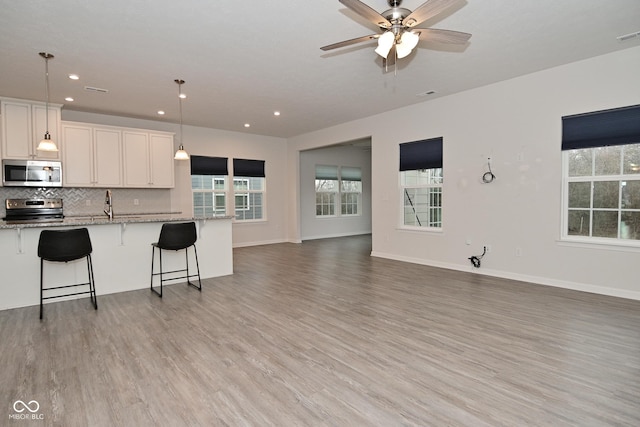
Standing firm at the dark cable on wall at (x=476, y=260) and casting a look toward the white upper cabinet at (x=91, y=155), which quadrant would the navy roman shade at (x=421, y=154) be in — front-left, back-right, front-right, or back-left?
front-right

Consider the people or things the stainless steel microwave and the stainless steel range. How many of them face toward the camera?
2

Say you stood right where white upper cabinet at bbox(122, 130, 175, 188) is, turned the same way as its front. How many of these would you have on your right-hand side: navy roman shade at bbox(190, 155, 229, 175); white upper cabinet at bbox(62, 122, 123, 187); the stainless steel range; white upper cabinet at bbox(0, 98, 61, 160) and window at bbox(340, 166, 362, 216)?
3

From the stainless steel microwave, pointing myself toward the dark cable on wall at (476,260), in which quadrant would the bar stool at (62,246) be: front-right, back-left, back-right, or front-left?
front-right

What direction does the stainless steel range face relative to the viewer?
toward the camera

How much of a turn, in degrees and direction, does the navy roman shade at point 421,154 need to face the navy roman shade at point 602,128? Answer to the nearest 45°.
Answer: approximately 90° to its left

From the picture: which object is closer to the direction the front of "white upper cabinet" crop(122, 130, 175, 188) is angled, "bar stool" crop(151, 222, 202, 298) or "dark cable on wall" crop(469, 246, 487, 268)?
the bar stool

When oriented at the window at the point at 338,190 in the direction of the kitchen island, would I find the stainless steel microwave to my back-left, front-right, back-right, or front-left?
front-right

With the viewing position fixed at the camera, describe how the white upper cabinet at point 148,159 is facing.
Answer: facing the viewer

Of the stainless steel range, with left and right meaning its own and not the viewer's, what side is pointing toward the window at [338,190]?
left

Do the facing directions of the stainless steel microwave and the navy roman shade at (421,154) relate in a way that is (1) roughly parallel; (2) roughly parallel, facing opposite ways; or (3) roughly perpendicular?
roughly perpendicular

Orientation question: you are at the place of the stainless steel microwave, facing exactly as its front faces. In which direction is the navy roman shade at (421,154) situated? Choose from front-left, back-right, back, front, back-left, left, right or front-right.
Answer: front-left

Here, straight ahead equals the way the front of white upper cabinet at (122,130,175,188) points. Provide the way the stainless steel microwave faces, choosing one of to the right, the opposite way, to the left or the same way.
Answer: the same way

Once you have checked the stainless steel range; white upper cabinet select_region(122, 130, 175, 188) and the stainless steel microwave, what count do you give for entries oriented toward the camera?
3

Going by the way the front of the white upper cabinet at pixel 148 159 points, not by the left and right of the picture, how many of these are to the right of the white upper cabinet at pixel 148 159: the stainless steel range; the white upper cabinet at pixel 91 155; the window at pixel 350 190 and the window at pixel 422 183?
2

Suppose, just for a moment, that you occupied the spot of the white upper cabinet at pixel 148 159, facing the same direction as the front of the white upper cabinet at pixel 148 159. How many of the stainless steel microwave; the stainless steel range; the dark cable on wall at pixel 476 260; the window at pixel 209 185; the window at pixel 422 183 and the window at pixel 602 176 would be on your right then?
2

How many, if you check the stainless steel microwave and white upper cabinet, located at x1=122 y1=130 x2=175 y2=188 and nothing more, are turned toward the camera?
2

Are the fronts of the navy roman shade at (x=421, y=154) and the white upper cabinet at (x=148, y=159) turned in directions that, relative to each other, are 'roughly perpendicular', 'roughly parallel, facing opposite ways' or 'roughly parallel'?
roughly perpendicular
